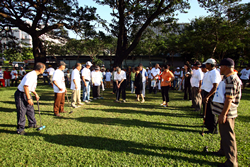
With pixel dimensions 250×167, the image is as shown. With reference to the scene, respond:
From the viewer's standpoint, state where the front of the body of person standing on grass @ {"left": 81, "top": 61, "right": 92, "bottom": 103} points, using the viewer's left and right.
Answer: facing the viewer and to the right of the viewer

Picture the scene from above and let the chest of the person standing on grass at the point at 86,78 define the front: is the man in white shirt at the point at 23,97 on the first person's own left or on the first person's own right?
on the first person's own right

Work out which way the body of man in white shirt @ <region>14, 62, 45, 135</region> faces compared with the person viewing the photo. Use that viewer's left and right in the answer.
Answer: facing to the right of the viewer

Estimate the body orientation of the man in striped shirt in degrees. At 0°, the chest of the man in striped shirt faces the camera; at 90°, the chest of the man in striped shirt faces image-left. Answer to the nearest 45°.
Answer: approximately 90°

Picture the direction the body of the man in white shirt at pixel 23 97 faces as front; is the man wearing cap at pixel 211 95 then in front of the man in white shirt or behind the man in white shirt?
in front

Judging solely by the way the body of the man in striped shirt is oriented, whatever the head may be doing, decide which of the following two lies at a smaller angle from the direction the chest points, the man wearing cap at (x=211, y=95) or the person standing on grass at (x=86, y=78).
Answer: the person standing on grass

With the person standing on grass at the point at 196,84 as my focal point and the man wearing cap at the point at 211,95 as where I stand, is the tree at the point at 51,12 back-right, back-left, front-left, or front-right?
front-left

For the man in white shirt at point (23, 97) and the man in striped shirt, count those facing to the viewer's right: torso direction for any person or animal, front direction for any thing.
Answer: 1

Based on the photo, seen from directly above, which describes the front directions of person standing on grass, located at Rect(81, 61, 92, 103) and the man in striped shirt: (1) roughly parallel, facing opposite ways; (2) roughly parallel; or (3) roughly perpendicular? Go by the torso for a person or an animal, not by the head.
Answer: roughly parallel, facing opposite ways

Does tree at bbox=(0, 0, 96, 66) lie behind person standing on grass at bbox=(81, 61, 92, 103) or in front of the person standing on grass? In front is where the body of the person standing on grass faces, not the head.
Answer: behind
